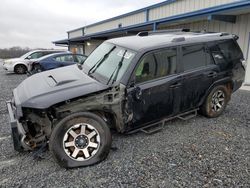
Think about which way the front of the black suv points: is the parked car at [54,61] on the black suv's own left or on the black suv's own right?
on the black suv's own right

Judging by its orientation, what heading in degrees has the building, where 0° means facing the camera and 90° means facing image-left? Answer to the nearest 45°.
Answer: approximately 45°

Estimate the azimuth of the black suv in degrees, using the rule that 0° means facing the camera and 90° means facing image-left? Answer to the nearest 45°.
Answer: approximately 45°

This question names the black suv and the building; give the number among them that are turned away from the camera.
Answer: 0

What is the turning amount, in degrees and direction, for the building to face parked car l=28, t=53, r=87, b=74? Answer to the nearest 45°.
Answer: approximately 45° to its right

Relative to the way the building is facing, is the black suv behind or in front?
in front
